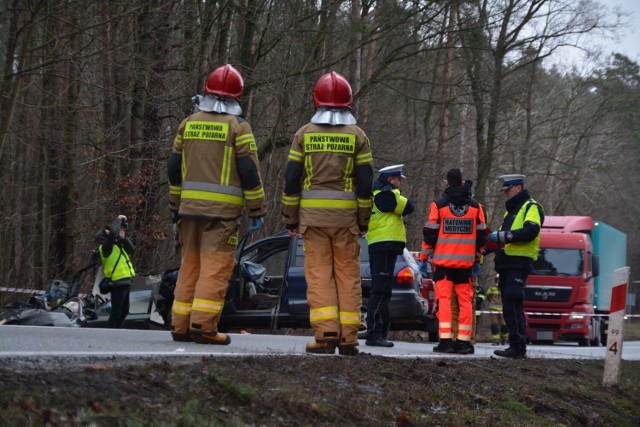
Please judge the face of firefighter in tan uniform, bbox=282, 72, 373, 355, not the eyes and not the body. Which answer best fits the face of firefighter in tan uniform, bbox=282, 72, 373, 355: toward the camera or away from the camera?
away from the camera

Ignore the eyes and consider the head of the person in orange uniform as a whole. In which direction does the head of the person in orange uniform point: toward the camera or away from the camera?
away from the camera

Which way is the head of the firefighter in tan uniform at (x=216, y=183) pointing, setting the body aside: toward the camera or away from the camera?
away from the camera

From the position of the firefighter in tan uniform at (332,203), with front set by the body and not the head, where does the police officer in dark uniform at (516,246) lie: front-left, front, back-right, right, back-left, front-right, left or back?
front-right

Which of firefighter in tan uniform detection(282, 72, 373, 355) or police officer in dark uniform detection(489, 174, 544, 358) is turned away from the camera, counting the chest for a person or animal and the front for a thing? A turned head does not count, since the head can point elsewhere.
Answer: the firefighter in tan uniform

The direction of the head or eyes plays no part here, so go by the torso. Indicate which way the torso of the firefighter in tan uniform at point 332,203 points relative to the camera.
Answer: away from the camera

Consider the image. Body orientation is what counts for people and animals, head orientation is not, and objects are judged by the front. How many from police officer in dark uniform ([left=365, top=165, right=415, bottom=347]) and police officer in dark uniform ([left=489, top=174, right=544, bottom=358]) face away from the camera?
0

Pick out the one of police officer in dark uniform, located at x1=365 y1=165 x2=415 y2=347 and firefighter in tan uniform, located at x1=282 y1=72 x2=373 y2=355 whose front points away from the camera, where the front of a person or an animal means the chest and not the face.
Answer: the firefighter in tan uniform
